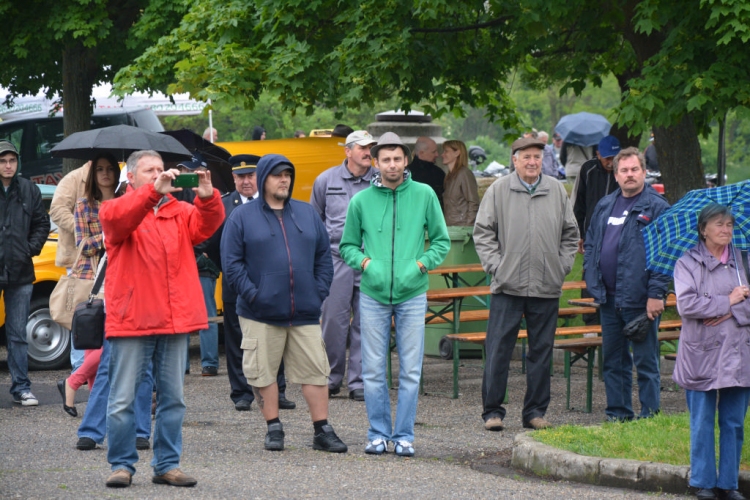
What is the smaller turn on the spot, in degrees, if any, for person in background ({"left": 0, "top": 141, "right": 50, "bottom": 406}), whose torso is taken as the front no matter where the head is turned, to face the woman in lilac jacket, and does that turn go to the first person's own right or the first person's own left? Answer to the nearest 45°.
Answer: approximately 45° to the first person's own left

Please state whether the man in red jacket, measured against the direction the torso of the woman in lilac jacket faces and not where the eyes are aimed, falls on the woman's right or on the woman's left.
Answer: on the woman's right

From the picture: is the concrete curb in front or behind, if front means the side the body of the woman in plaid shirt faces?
in front

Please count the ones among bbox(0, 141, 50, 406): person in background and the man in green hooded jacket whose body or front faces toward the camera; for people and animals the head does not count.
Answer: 2

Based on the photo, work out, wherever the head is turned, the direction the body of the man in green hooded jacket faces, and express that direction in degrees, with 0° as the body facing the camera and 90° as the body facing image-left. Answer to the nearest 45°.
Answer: approximately 0°

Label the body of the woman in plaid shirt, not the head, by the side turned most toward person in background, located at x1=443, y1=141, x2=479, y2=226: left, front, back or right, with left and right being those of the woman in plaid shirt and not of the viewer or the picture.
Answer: left

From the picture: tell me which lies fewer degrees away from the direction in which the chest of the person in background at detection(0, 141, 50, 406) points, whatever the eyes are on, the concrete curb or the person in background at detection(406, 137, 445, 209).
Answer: the concrete curb

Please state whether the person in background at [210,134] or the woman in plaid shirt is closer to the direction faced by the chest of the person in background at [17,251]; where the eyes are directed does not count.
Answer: the woman in plaid shirt

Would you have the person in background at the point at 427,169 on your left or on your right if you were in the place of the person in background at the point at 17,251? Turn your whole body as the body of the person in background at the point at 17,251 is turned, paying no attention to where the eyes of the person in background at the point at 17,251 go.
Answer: on your left
